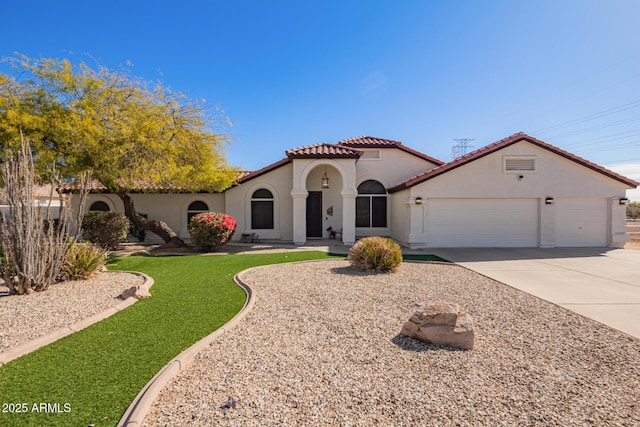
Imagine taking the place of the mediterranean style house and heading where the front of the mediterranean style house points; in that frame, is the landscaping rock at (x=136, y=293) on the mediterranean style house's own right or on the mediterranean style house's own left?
on the mediterranean style house's own right

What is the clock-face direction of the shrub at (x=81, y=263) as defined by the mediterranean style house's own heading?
The shrub is roughly at 2 o'clock from the mediterranean style house.

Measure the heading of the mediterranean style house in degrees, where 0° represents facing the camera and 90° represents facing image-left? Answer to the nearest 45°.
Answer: approximately 0°

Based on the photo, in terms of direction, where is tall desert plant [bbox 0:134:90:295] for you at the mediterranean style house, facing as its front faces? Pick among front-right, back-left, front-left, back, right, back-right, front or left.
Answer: front-right

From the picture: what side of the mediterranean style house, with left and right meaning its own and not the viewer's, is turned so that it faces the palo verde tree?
right

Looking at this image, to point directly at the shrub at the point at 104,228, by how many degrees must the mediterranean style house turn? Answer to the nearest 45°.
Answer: approximately 90° to its right

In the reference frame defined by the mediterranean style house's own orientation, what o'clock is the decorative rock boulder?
The decorative rock boulder is roughly at 1 o'clock from the mediterranean style house.
